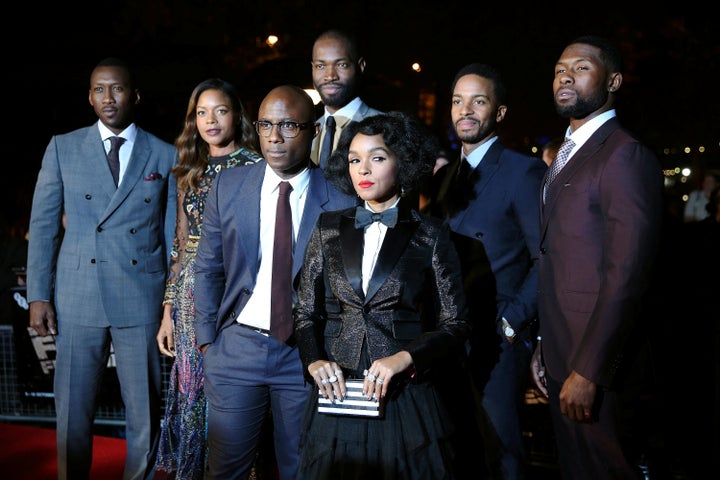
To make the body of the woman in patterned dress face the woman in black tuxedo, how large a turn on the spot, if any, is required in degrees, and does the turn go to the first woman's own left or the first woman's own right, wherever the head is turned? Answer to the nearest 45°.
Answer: approximately 45° to the first woman's own left

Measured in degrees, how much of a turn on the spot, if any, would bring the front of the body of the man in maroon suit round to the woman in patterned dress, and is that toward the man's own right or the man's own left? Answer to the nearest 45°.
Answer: approximately 45° to the man's own right

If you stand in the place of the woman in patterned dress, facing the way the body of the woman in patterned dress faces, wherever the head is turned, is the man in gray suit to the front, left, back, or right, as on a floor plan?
right

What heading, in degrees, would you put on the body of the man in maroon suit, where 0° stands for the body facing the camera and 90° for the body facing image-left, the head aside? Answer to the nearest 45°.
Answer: approximately 45°

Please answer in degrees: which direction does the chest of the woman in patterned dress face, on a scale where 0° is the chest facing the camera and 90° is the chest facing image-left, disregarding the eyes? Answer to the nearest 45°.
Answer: approximately 0°

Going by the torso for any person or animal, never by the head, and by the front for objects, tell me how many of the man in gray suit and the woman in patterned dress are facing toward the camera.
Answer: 2

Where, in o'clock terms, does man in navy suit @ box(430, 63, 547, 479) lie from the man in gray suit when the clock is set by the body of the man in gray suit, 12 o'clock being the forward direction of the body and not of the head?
The man in navy suit is roughly at 10 o'clock from the man in gray suit.

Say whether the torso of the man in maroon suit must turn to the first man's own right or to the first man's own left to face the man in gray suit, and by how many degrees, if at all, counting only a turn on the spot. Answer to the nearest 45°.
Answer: approximately 45° to the first man's own right
